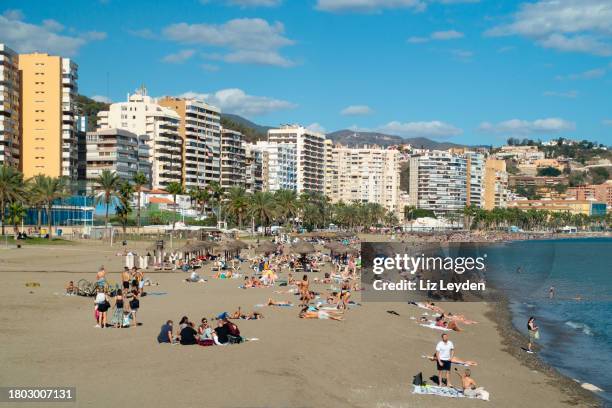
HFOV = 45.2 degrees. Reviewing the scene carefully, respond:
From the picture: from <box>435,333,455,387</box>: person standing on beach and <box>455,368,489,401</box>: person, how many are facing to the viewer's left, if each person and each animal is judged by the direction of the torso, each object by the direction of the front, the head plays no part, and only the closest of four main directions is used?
0

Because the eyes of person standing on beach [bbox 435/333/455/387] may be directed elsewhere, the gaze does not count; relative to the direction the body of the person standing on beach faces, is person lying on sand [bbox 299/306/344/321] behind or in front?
behind

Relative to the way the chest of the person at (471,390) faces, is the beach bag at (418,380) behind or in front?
in front

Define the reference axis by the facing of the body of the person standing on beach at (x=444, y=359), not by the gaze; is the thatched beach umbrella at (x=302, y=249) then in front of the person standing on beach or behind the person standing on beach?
behind

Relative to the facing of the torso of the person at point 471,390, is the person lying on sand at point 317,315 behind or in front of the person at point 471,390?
in front

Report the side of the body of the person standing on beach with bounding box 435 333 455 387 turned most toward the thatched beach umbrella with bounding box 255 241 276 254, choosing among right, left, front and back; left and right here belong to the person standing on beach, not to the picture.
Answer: back

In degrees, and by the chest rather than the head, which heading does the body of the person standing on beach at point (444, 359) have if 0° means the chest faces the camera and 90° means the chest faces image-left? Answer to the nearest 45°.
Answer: approximately 0°

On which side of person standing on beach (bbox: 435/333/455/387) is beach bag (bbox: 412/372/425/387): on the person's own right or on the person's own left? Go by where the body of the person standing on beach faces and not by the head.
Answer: on the person's own right
